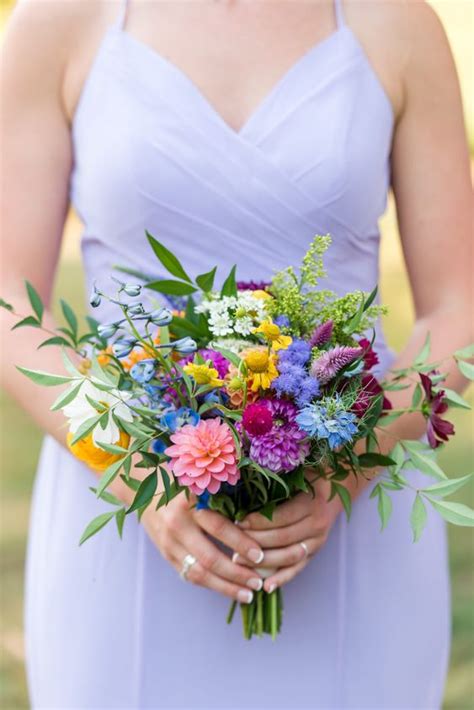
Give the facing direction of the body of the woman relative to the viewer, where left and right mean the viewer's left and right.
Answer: facing the viewer
